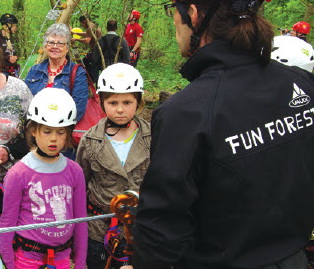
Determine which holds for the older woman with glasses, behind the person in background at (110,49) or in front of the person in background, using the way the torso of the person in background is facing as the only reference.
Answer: behind

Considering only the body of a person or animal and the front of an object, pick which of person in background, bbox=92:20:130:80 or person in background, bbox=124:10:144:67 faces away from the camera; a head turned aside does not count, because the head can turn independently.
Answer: person in background, bbox=92:20:130:80

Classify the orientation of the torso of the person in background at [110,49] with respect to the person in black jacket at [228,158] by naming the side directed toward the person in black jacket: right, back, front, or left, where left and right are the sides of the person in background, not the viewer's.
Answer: back

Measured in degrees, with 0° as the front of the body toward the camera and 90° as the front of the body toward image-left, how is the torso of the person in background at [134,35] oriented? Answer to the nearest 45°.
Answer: approximately 45°

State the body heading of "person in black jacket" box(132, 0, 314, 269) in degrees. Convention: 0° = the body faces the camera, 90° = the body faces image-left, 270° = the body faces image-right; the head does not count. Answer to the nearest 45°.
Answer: approximately 135°

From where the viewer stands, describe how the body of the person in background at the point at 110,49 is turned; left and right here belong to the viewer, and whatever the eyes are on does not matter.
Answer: facing away from the viewer

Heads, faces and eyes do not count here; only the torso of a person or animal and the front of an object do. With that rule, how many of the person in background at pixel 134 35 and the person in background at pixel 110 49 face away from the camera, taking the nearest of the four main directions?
1

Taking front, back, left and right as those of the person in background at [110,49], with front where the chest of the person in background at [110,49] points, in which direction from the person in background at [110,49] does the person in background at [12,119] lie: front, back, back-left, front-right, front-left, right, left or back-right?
back
